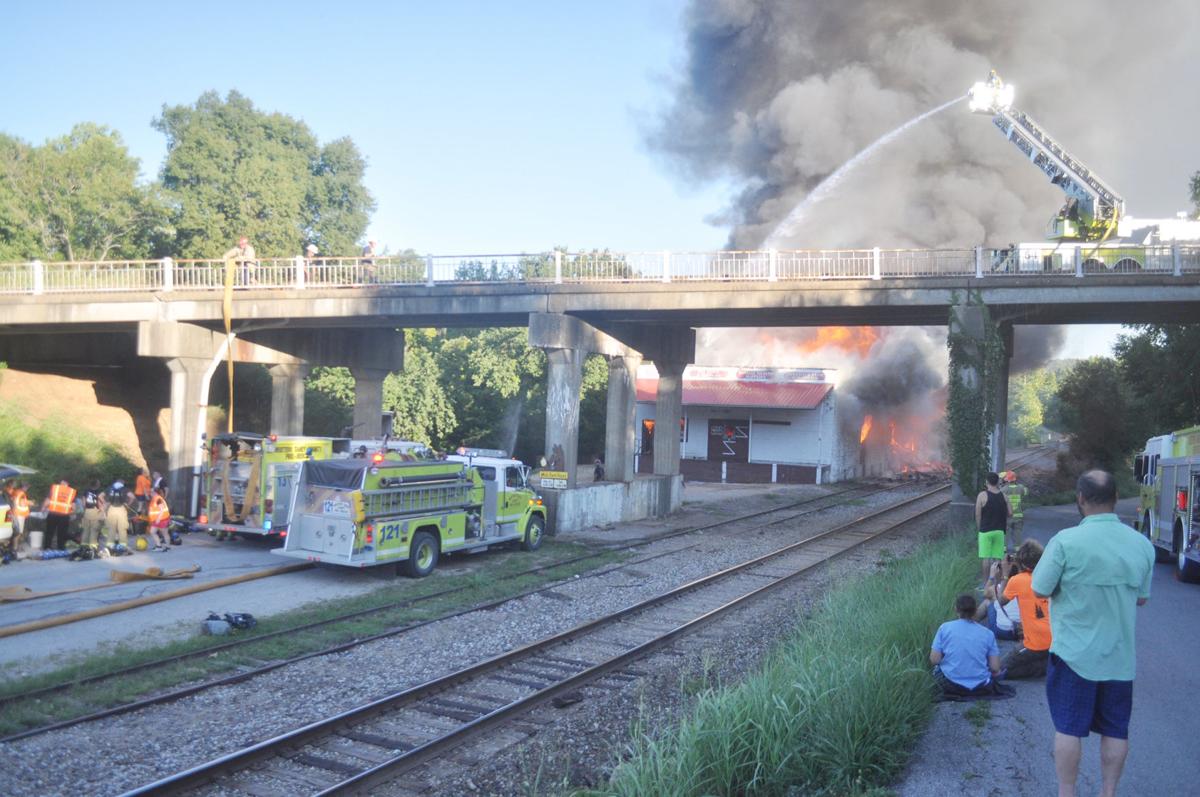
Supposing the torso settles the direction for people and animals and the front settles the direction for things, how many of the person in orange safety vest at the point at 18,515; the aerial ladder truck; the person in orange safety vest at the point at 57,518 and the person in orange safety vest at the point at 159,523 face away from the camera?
1

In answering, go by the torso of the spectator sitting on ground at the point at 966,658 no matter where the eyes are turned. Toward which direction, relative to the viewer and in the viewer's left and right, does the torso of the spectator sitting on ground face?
facing away from the viewer

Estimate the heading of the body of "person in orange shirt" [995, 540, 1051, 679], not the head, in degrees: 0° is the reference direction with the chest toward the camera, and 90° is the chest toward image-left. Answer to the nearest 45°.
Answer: approximately 135°

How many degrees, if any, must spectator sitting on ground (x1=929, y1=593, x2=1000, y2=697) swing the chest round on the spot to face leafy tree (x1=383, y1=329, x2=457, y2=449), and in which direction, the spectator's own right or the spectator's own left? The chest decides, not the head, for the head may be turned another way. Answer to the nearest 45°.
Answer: approximately 45° to the spectator's own left

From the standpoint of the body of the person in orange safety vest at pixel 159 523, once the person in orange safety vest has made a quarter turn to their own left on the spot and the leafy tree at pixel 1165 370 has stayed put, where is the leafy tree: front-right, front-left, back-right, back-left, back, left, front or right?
left

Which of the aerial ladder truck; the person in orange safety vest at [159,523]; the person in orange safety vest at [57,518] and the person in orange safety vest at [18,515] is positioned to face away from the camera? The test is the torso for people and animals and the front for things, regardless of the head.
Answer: the person in orange safety vest at [57,518]

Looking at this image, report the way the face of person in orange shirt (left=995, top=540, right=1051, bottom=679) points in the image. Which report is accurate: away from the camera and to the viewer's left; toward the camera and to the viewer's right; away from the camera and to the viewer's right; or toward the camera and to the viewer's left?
away from the camera and to the viewer's left

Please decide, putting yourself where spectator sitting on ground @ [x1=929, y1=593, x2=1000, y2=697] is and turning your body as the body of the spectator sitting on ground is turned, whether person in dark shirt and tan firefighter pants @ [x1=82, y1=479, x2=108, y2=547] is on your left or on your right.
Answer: on your left

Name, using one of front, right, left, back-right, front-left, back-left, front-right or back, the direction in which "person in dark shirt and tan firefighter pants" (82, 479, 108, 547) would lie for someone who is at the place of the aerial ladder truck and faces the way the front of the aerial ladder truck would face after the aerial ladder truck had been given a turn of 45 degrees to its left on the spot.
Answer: back

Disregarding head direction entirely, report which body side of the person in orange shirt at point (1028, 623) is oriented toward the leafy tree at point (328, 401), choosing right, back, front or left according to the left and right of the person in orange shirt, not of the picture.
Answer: front

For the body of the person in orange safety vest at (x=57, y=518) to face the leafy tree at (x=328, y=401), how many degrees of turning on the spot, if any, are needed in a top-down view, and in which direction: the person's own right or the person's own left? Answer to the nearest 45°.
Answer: approximately 45° to the person's own right

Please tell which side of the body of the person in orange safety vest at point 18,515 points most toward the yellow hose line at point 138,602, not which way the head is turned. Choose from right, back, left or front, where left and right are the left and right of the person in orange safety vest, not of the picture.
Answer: right

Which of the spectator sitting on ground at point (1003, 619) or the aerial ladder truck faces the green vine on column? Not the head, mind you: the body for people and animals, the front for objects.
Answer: the spectator sitting on ground

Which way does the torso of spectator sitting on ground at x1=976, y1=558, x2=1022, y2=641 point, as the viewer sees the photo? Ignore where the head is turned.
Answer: away from the camera
